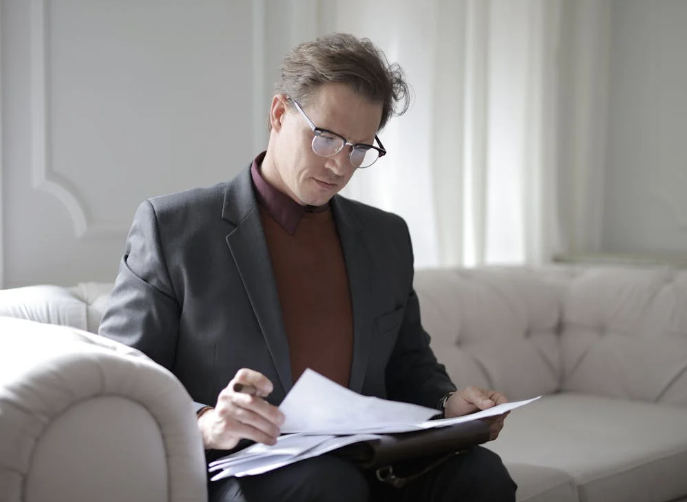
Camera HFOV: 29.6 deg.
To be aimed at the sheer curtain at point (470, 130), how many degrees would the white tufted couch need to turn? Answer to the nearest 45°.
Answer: approximately 135° to its left

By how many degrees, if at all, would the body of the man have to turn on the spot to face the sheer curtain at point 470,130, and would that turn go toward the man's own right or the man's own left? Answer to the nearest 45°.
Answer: approximately 135° to the man's own left

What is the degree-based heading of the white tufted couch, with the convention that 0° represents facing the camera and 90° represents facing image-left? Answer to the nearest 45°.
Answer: approximately 315°
